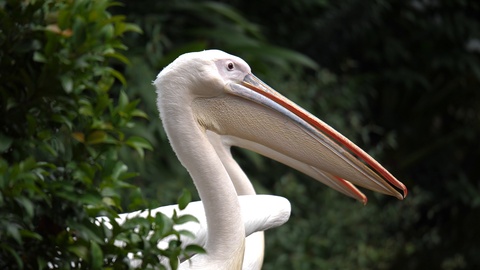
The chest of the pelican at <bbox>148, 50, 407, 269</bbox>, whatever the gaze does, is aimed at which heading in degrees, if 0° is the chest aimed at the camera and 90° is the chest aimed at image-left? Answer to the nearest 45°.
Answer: approximately 270°
